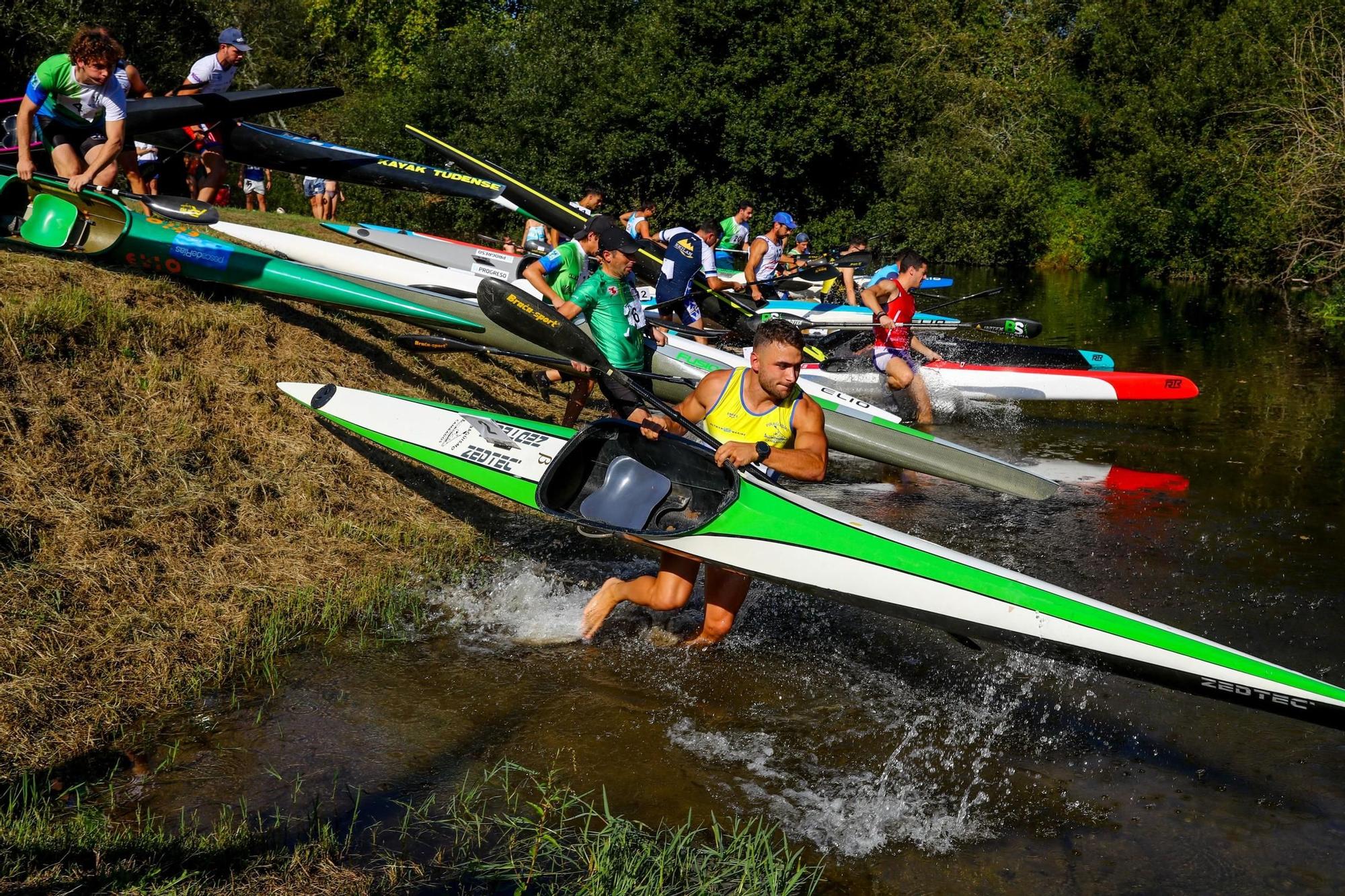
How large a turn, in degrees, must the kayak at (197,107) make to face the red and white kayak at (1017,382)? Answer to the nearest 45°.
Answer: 0° — it already faces it

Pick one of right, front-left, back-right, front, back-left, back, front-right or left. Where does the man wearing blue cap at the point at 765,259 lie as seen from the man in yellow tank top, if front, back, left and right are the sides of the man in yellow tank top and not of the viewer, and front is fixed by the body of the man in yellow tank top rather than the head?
back-left

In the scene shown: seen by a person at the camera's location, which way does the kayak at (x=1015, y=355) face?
facing to the right of the viewer

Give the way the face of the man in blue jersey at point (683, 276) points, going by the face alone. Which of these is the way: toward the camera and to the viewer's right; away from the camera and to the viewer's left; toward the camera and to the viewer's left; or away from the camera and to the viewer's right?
away from the camera and to the viewer's right

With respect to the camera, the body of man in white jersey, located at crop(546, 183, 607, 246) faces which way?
to the viewer's right

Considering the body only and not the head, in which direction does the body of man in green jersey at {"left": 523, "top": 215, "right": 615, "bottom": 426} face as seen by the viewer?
to the viewer's right

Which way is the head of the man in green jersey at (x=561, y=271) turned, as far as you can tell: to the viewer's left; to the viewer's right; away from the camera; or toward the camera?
to the viewer's right

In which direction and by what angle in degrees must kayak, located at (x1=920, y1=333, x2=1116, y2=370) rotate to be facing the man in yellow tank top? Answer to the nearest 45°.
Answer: approximately 90° to its right

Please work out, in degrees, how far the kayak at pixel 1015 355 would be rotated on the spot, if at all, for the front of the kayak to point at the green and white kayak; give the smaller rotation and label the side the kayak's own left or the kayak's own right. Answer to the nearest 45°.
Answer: approximately 90° to the kayak's own right

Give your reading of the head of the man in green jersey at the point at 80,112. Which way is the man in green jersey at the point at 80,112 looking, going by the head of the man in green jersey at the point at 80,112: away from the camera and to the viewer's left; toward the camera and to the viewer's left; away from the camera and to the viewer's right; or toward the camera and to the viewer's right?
toward the camera and to the viewer's right
